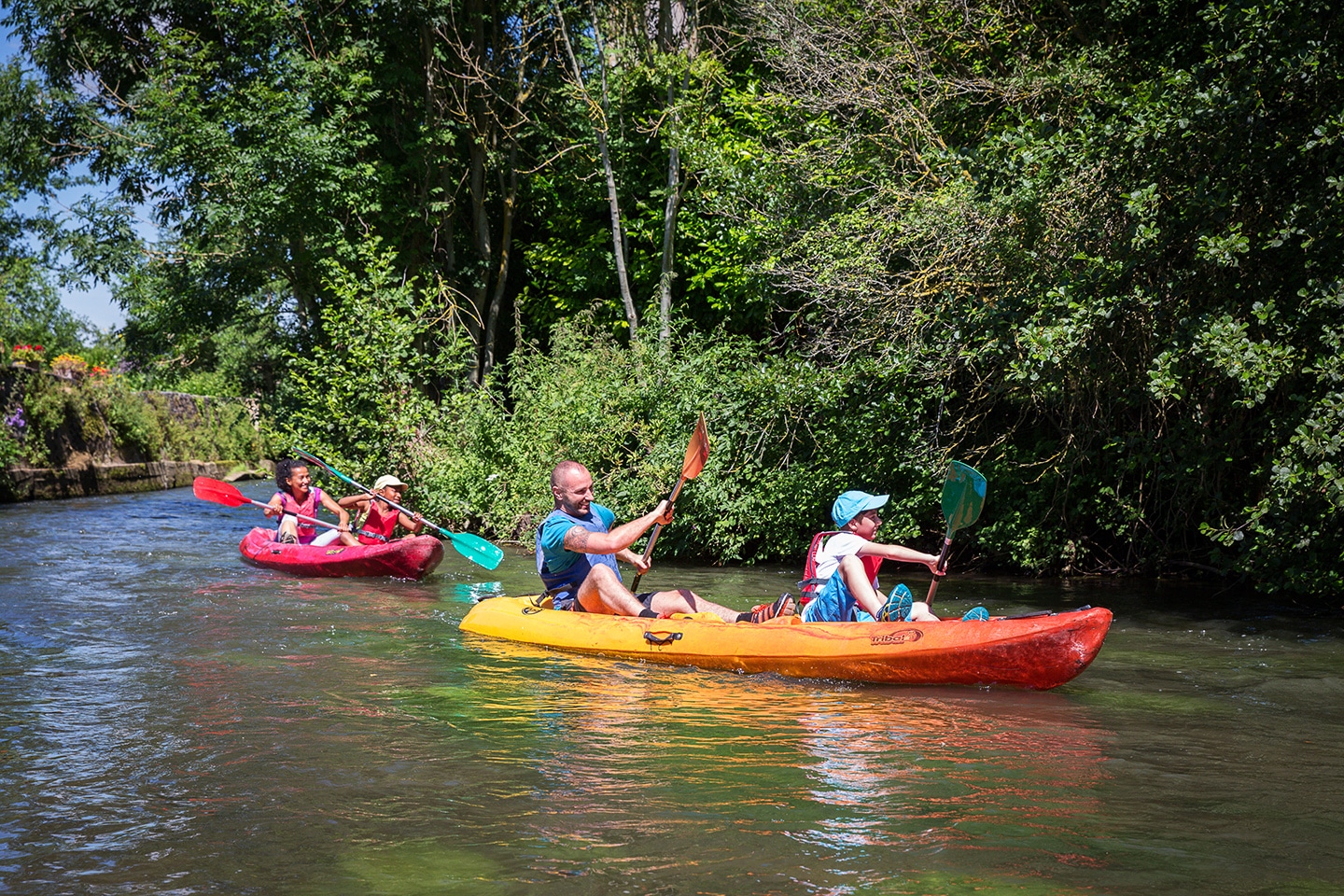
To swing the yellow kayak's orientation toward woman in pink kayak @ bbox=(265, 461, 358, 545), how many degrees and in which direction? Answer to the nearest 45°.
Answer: approximately 135° to its left

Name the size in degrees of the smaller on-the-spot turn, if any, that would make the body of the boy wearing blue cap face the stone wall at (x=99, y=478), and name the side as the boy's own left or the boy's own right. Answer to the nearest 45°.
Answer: approximately 135° to the boy's own left

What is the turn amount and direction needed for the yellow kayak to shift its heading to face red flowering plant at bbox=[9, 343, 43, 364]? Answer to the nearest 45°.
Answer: approximately 135° to its left

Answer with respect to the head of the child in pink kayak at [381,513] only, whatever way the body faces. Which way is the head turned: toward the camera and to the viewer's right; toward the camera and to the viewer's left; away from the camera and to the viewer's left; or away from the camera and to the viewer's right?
toward the camera and to the viewer's right

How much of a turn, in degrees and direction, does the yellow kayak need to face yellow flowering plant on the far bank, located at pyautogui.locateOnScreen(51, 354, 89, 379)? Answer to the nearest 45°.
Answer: approximately 135° to its left

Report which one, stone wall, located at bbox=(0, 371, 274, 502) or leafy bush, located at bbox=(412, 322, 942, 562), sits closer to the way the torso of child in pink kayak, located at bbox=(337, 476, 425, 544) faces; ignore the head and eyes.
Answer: the leafy bush

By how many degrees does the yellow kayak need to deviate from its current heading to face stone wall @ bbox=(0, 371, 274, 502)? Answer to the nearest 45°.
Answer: approximately 135° to its left

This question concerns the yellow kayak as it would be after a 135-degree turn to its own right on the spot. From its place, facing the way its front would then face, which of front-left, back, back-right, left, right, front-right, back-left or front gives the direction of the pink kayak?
right

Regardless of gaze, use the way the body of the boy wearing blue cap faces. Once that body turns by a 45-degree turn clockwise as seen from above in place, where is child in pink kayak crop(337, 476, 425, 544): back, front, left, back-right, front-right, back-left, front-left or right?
back

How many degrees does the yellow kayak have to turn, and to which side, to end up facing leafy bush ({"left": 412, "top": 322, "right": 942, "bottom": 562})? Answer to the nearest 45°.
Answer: approximately 90° to its left

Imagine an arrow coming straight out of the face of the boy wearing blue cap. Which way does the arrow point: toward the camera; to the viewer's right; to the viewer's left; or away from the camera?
to the viewer's right

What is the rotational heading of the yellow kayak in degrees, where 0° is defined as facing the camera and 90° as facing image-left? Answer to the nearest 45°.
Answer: approximately 270°

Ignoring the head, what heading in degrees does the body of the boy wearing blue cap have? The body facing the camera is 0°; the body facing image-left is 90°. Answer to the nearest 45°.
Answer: approximately 270°

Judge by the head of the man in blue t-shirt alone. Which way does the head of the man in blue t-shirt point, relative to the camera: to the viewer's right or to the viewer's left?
to the viewer's right
